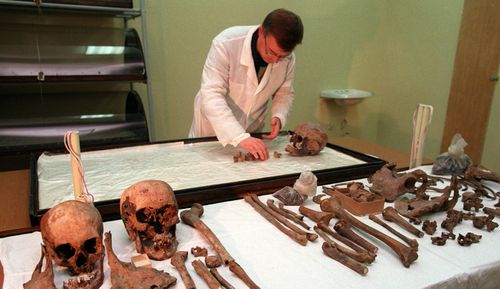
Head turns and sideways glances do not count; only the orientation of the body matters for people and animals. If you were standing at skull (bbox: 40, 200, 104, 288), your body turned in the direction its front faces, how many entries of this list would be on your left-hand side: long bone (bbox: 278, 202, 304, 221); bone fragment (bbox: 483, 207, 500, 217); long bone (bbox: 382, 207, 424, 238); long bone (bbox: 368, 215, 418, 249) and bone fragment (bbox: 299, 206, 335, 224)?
5

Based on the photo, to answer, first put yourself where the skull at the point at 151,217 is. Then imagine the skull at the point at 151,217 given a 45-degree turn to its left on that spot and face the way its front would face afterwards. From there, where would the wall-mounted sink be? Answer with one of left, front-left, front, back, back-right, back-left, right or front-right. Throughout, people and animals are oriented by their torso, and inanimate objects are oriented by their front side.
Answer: front-left

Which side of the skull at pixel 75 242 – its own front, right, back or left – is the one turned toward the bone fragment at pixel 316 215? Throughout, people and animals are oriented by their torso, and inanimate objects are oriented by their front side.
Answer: left

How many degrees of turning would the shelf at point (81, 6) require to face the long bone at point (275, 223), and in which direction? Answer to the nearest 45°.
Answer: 0° — it already faces it

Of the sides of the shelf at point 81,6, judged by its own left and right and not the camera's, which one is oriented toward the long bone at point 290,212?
front

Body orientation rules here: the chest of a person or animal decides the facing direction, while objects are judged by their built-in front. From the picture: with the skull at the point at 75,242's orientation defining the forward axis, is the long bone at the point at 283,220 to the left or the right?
on its left
